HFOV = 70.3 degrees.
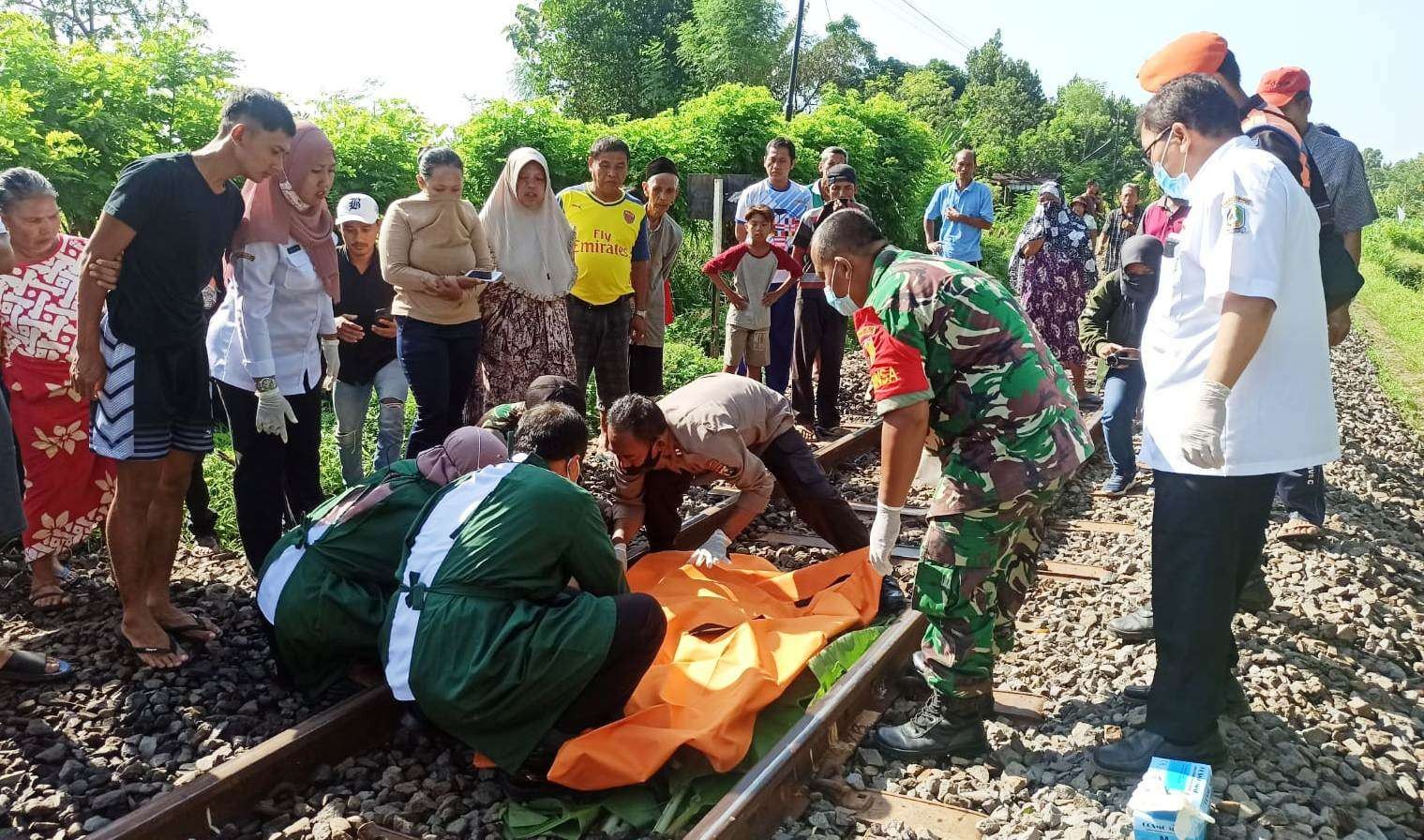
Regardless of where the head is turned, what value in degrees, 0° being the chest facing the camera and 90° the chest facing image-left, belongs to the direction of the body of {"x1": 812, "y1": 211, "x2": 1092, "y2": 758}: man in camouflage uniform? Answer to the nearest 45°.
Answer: approximately 90°

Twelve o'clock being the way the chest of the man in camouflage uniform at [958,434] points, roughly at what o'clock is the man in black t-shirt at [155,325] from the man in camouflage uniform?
The man in black t-shirt is roughly at 12 o'clock from the man in camouflage uniform.

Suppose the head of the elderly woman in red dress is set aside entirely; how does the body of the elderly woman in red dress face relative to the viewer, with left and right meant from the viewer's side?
facing the viewer and to the right of the viewer

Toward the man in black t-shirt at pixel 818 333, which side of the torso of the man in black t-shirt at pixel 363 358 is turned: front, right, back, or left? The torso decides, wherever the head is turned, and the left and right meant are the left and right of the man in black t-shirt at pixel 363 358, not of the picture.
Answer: left

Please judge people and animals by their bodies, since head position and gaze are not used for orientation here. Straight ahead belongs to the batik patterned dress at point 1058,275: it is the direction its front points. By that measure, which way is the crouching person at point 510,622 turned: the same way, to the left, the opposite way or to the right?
the opposite way

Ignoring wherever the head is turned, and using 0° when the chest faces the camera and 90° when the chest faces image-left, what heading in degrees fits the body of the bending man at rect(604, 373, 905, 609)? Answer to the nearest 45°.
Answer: approximately 45°

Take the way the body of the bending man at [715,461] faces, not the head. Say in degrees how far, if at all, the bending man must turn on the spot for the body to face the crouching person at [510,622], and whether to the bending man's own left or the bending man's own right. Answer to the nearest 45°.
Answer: approximately 45° to the bending man's own left

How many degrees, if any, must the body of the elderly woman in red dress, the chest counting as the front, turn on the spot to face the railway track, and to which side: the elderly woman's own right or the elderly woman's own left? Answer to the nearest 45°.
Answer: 0° — they already face it

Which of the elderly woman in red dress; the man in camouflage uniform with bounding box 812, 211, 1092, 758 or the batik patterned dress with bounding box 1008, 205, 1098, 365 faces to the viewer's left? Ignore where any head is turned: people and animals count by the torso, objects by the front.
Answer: the man in camouflage uniform

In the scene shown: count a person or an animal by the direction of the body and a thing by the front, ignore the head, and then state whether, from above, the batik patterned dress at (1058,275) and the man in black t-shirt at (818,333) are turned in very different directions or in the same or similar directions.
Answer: same or similar directions

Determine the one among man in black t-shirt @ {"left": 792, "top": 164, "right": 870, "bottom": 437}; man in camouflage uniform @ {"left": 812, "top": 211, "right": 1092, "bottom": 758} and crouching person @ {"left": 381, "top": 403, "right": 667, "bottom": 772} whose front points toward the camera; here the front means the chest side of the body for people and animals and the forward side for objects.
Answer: the man in black t-shirt

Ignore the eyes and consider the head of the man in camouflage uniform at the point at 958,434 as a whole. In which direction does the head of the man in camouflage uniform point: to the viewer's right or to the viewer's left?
to the viewer's left

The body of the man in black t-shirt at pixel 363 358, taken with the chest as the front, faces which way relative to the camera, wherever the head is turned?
toward the camera

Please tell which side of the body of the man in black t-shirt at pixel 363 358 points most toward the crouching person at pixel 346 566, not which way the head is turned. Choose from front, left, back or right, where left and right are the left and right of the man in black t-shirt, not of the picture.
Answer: front

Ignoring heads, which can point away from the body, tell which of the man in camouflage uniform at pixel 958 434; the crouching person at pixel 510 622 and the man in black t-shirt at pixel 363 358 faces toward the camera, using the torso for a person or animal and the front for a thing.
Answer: the man in black t-shirt

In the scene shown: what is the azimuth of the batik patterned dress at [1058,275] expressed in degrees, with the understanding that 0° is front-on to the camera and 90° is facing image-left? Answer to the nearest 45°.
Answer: approximately 0°
